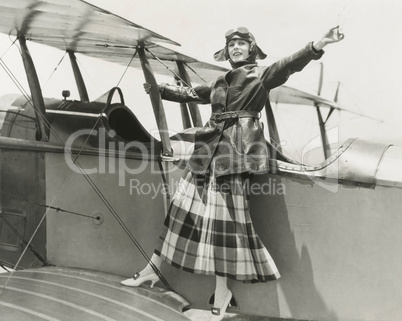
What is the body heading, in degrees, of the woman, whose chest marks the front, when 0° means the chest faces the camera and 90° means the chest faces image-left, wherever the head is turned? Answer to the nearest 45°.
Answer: approximately 45°
